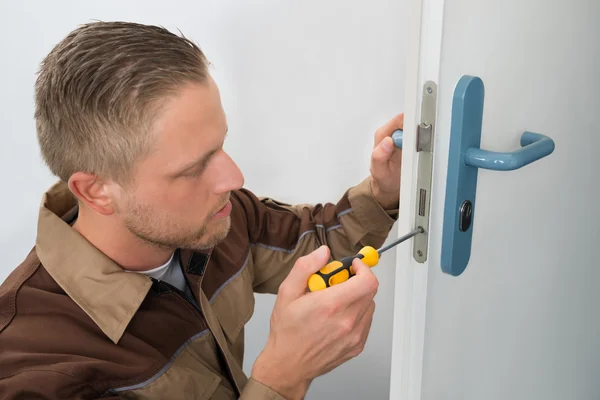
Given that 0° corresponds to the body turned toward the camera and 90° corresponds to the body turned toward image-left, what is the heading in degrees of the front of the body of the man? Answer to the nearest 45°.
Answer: approximately 315°

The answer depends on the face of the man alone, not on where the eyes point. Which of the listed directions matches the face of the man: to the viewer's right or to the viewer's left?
to the viewer's right
